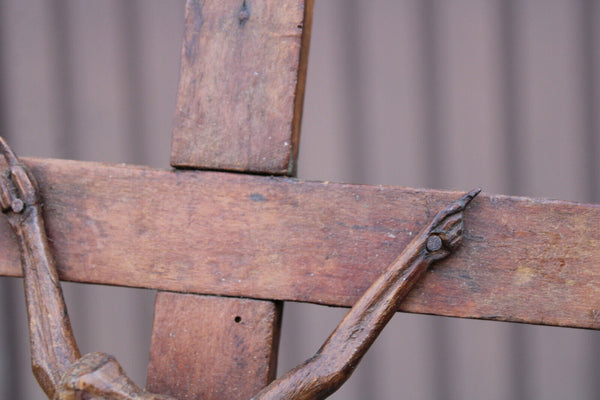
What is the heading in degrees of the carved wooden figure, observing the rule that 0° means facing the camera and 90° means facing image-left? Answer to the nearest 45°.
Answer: approximately 0°
